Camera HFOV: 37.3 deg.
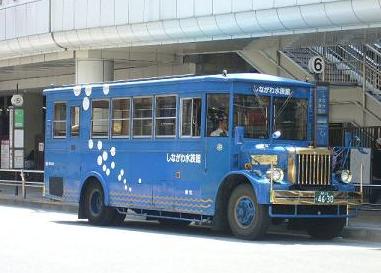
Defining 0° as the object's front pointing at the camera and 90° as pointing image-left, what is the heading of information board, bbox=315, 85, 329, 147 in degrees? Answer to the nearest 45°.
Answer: approximately 0°

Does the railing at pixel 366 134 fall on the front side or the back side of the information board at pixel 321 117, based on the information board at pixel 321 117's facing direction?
on the back side

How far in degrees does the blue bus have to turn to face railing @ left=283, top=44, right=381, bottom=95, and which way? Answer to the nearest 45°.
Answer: approximately 90° to its left

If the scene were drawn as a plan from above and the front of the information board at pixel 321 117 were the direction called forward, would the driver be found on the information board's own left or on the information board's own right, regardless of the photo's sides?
on the information board's own right

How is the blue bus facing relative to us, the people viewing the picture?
facing the viewer and to the right of the viewer

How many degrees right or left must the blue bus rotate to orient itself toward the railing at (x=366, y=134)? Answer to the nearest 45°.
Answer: approximately 90° to its left

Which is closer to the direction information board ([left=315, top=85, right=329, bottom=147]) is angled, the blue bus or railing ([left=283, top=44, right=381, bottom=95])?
the blue bus

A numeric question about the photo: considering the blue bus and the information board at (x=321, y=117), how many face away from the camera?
0

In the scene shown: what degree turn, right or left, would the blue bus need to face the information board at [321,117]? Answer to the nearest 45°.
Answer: approximately 45° to its left

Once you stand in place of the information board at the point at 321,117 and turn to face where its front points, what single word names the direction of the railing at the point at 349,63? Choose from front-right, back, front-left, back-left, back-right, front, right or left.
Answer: back

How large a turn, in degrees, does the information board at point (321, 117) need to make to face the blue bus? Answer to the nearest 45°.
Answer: approximately 90° to its right
